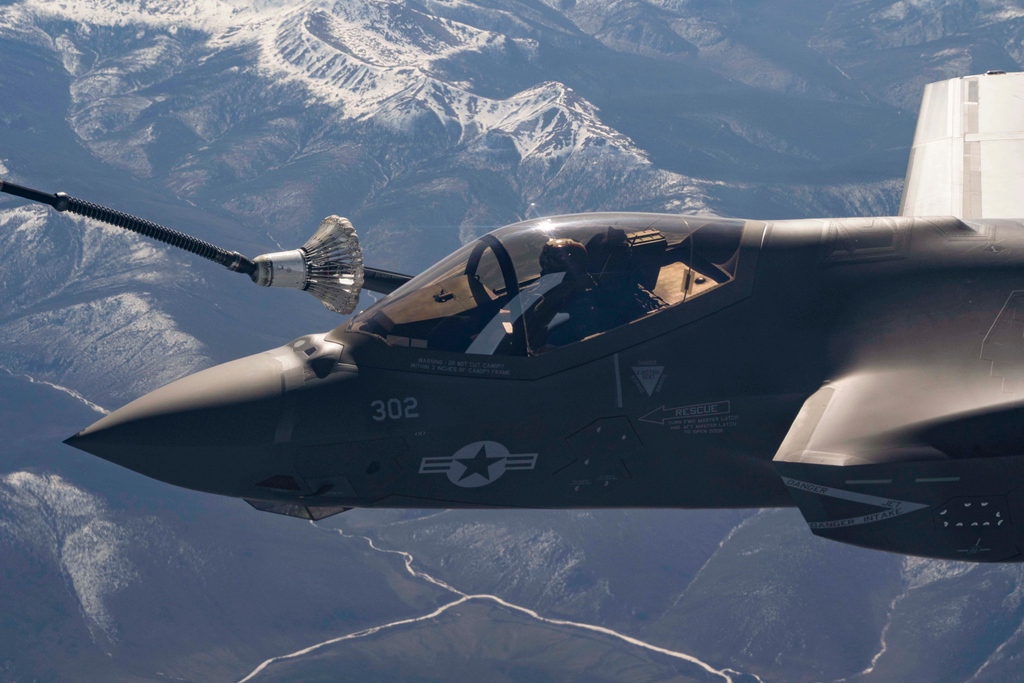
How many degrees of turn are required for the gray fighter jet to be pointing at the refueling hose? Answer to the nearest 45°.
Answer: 0° — it already faces it

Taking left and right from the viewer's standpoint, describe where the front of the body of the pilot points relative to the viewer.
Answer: facing to the left of the viewer

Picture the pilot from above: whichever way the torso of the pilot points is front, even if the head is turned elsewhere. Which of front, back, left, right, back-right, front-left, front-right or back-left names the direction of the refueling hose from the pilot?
front

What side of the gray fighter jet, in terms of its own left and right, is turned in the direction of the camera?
left
